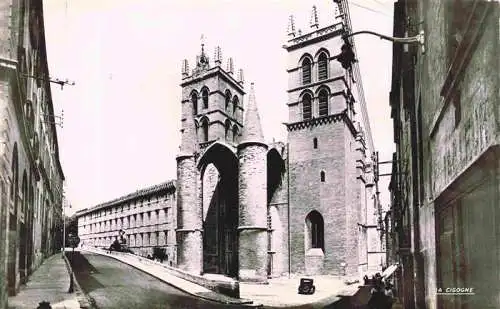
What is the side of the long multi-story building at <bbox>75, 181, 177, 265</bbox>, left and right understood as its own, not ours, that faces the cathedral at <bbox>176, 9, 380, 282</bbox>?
left

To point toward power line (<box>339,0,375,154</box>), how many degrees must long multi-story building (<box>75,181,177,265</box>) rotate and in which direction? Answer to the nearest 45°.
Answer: approximately 90° to its left

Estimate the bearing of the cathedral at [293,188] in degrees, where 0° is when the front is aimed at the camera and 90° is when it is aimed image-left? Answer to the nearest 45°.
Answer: approximately 45°

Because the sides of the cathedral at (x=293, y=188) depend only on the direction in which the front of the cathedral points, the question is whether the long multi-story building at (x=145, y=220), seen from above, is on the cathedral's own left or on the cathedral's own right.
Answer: on the cathedral's own right

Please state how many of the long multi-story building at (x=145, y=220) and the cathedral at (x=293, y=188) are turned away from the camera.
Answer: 0
